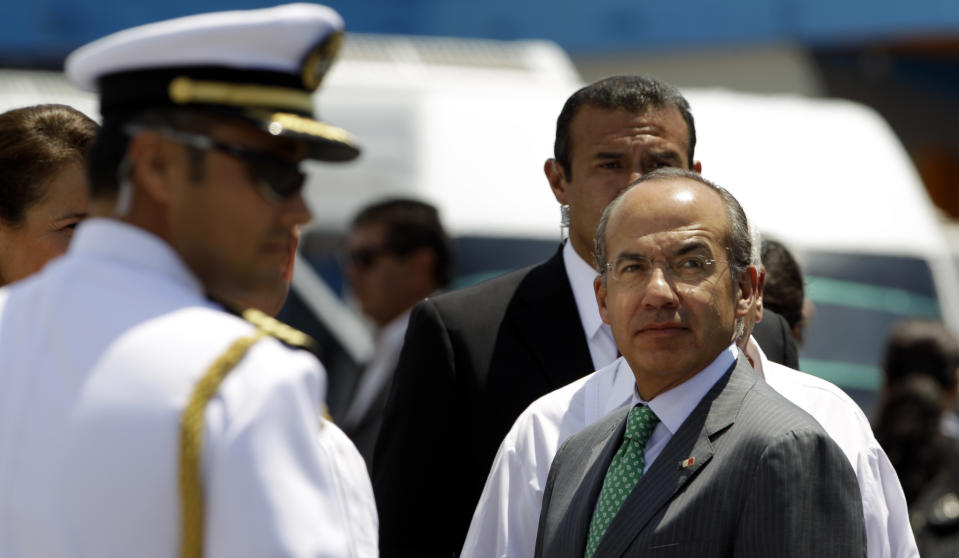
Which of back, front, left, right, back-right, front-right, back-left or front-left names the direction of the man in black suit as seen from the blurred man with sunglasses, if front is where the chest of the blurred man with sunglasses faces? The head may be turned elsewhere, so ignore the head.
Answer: front-left

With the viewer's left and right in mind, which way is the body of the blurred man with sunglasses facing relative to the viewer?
facing the viewer and to the left of the viewer

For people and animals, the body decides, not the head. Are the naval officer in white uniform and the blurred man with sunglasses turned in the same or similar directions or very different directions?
very different directions

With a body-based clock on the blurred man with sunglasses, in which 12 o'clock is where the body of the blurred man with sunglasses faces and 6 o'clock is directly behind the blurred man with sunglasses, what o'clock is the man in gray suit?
The man in gray suit is roughly at 10 o'clock from the blurred man with sunglasses.

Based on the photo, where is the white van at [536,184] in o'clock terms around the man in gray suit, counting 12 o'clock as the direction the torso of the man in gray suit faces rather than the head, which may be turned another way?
The white van is roughly at 4 o'clock from the man in gray suit.

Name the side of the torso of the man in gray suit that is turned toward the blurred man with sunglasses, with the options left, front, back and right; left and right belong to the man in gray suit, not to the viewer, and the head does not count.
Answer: right

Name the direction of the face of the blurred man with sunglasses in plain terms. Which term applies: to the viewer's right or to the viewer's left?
to the viewer's left

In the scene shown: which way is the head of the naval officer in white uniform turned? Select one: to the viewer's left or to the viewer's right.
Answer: to the viewer's right

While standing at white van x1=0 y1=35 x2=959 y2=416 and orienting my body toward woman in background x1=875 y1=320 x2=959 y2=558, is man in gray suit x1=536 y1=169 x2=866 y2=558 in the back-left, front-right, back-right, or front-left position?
front-right

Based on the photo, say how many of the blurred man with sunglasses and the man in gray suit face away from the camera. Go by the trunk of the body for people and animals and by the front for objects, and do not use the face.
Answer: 0
